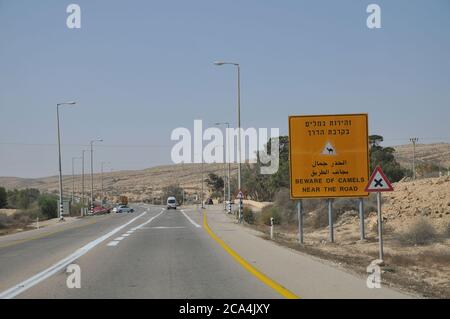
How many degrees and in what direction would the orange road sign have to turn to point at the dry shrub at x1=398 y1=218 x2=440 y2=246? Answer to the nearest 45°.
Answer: approximately 135° to its left

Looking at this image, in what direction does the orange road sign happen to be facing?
toward the camera
